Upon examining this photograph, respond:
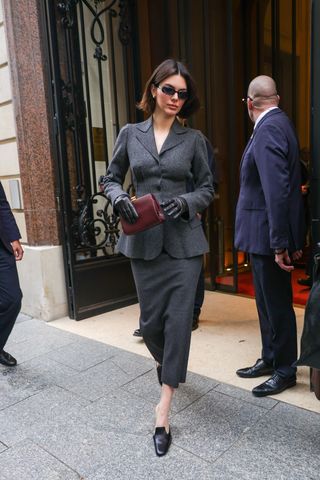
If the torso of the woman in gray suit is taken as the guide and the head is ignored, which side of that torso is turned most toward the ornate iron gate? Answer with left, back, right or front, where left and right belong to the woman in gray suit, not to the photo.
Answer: back

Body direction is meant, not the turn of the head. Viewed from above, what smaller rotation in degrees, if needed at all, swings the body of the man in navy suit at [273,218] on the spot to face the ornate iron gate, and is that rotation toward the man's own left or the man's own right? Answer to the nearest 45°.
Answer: approximately 45° to the man's own right

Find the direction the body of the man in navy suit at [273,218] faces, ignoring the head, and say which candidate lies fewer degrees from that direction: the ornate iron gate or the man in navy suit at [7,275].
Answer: the man in navy suit at [7,275]

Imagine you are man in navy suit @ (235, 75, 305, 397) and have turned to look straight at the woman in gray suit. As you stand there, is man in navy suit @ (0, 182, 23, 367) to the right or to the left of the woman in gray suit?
right

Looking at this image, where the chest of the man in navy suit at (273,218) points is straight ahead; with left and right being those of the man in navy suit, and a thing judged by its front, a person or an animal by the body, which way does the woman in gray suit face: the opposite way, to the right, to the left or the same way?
to the left

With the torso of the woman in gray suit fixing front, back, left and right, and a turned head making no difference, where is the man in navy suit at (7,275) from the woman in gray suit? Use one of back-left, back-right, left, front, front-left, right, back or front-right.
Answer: back-right

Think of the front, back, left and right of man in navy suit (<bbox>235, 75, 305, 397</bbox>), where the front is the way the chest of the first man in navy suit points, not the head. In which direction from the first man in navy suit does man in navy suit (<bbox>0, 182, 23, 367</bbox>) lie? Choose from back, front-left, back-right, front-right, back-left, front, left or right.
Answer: front

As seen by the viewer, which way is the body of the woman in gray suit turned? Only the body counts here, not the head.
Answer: toward the camera

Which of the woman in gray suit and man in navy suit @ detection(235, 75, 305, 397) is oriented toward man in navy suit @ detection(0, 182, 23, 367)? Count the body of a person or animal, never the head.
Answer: the man in navy suit @ detection(235, 75, 305, 397)

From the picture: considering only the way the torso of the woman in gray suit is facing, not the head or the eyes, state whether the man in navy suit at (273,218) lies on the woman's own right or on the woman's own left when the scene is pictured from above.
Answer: on the woman's own left

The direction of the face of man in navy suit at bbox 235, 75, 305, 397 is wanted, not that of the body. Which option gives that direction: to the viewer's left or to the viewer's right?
to the viewer's left
